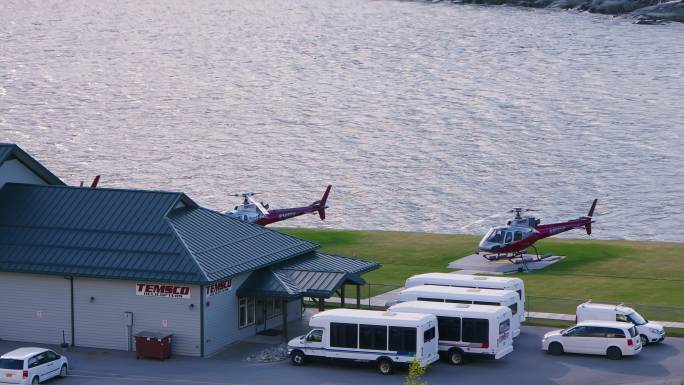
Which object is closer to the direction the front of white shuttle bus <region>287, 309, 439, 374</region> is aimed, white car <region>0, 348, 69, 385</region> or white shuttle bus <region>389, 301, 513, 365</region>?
the white car

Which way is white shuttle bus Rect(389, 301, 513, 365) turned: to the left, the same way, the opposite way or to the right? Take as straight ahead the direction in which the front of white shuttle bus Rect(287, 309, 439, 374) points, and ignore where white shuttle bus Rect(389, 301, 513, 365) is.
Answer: the same way

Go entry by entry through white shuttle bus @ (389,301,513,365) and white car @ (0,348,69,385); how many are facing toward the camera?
0

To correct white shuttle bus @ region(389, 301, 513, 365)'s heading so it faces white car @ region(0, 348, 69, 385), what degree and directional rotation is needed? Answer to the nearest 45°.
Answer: approximately 45° to its left

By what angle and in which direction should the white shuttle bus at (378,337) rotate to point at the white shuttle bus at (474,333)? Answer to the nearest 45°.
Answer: approximately 135° to its right

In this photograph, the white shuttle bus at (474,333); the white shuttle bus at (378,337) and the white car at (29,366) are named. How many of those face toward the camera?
0
